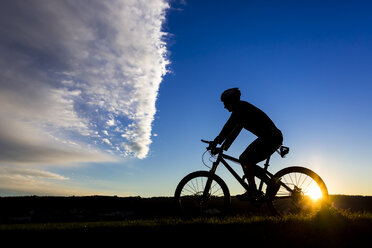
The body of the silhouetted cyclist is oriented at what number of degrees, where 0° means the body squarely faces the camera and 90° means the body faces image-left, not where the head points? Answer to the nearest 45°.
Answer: approximately 90°
